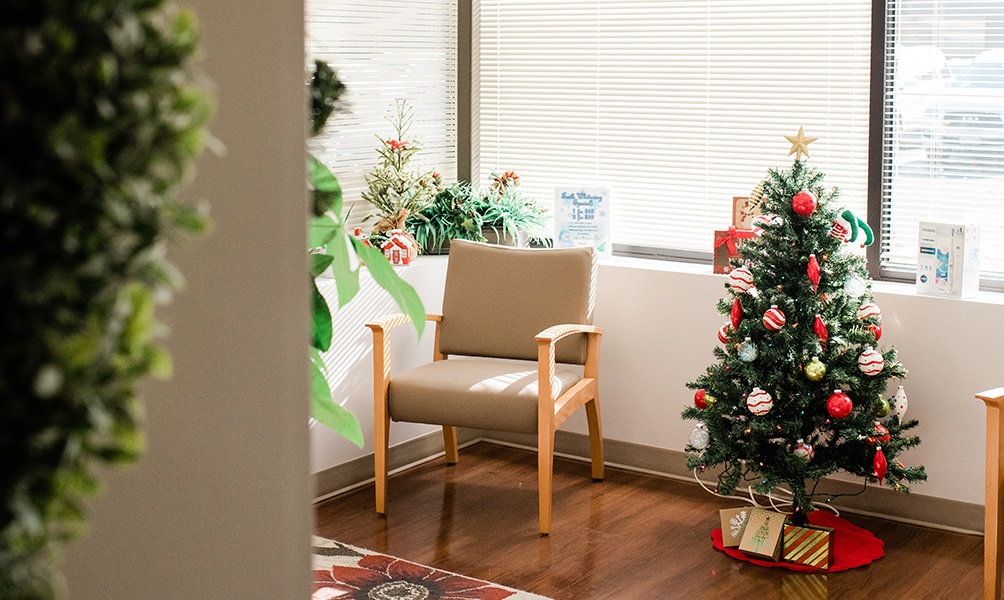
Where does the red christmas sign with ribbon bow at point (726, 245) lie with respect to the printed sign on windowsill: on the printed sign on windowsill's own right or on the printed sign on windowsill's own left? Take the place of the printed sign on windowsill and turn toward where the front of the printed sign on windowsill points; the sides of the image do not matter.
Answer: on the printed sign on windowsill's own left

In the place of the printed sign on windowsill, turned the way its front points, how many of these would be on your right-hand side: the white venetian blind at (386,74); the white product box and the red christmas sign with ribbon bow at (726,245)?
1

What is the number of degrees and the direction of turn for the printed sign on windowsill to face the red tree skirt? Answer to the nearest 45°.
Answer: approximately 45° to its left

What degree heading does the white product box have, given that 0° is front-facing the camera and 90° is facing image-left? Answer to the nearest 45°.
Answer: approximately 45°

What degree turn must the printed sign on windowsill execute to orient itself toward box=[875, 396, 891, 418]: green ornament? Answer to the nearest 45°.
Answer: approximately 45° to its left

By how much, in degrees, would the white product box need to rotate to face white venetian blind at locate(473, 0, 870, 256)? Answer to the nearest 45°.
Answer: approximately 90° to its right

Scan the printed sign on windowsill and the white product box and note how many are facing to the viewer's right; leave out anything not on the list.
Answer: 0

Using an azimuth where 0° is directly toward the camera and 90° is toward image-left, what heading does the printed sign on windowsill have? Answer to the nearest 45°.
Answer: approximately 0°

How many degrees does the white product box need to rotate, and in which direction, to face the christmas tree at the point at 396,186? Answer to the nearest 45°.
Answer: approximately 45° to its right

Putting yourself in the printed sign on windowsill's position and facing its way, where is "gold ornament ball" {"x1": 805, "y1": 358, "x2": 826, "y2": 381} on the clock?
The gold ornament ball is roughly at 11 o'clock from the printed sign on windowsill.
